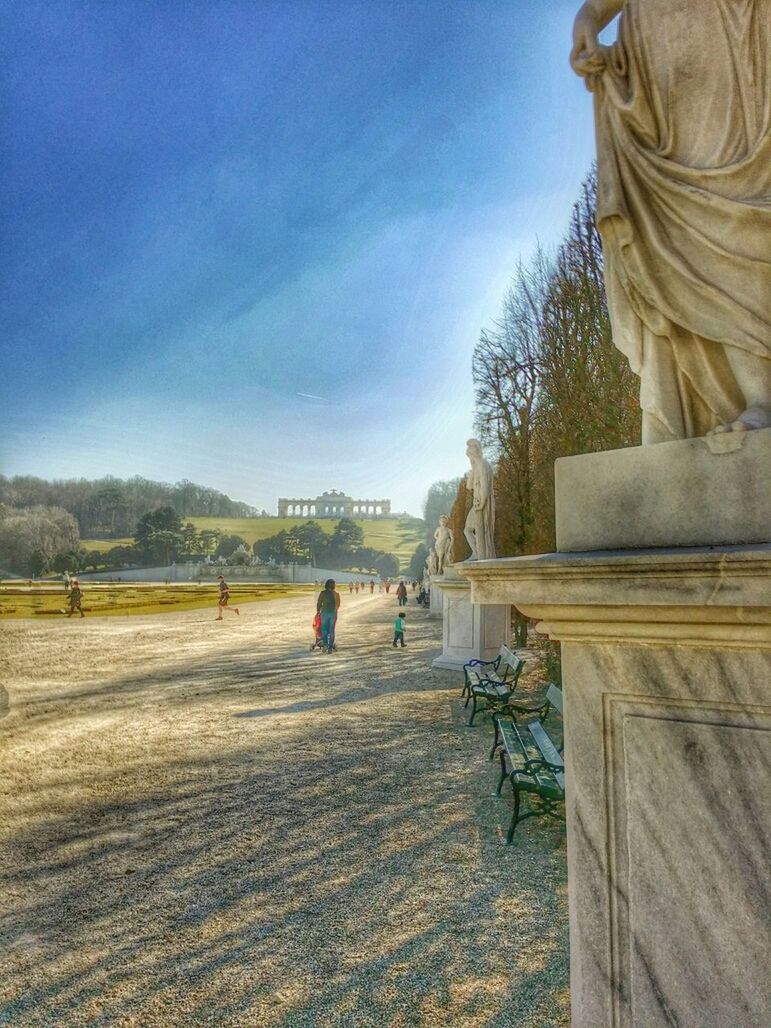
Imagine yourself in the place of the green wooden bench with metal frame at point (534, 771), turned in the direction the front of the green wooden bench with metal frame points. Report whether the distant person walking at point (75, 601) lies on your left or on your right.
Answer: on your right

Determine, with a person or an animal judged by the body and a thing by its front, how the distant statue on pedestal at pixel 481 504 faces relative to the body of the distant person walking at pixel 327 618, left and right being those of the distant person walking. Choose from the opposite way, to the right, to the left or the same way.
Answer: to the left

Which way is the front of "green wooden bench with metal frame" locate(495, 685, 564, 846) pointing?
to the viewer's left

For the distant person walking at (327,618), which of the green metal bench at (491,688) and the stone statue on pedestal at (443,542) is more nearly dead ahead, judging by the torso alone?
the stone statue on pedestal

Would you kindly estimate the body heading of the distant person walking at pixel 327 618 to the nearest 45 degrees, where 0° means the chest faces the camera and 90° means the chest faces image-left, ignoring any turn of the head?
approximately 180°

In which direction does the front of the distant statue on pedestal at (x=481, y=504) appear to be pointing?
to the viewer's left

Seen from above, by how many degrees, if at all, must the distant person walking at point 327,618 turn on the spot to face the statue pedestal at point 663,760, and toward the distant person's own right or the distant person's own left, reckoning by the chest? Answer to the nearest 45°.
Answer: approximately 180°

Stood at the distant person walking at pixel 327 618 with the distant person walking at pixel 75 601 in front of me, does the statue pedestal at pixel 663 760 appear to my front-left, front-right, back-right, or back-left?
back-left

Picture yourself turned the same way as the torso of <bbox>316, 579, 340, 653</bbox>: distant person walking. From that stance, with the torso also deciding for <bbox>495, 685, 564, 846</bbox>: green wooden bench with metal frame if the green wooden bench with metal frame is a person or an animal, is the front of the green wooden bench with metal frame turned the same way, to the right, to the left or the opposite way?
to the left
